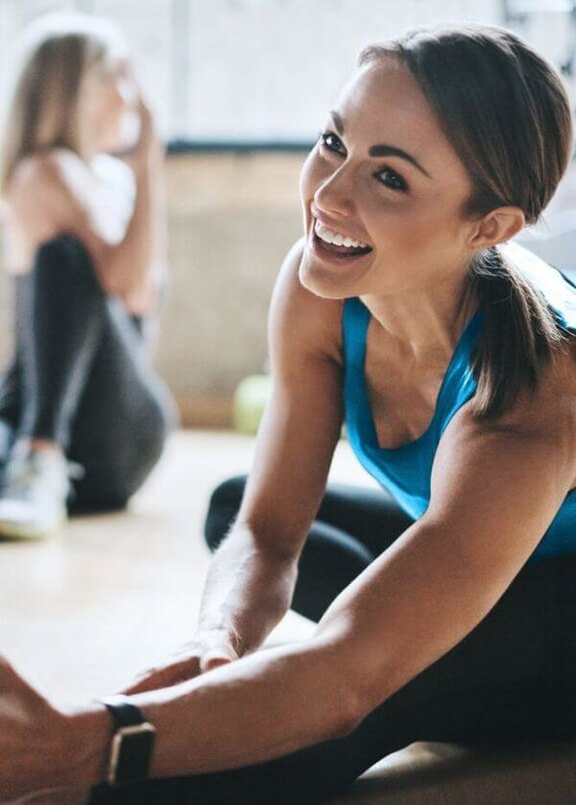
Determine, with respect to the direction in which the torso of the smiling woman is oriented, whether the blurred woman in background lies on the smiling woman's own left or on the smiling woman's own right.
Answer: on the smiling woman's own right

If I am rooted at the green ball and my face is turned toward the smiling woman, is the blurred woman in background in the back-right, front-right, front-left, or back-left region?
front-right

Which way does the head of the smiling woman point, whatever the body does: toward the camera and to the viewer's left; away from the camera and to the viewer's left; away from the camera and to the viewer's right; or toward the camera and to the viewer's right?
toward the camera and to the viewer's left

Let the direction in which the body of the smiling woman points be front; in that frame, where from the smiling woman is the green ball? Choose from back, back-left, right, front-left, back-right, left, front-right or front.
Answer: back-right

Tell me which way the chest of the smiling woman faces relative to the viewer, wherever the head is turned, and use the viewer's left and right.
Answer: facing the viewer and to the left of the viewer

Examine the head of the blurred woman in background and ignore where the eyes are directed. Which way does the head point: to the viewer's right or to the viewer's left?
to the viewer's right
